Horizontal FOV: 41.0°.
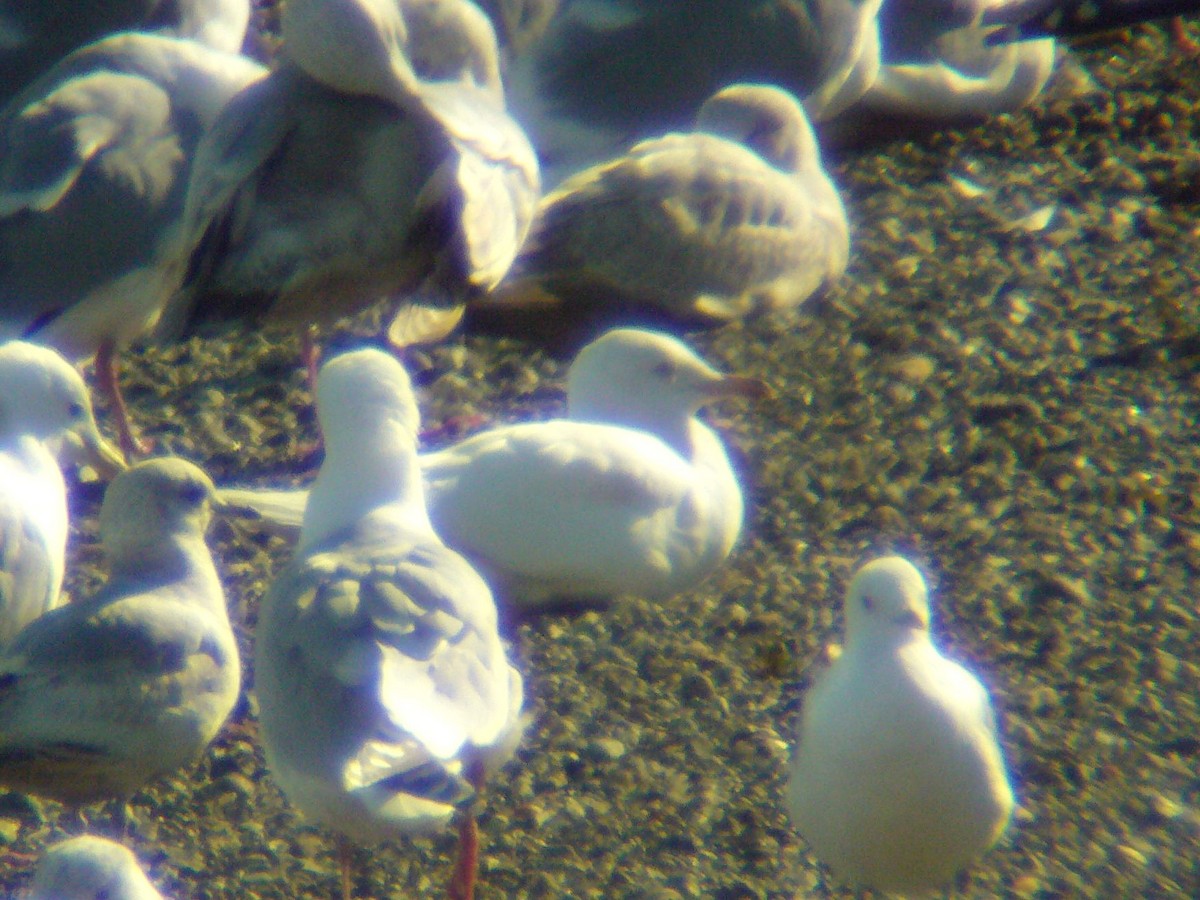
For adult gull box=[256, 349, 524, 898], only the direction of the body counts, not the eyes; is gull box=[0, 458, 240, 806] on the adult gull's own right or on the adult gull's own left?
on the adult gull's own left

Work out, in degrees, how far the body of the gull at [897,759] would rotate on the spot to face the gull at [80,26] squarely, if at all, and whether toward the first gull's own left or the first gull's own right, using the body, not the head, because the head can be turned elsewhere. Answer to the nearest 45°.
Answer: approximately 135° to the first gull's own right

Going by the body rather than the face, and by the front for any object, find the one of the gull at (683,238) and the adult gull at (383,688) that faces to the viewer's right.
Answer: the gull

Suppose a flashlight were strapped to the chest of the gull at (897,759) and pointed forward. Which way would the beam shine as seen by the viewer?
toward the camera

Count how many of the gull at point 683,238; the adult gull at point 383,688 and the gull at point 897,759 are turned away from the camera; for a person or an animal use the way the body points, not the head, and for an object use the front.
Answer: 1

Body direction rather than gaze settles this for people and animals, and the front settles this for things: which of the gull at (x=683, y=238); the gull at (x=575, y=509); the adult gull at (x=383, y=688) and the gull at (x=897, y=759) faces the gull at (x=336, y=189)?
the adult gull

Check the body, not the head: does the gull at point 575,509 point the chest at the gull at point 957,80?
no

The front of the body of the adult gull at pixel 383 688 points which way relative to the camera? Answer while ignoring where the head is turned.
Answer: away from the camera

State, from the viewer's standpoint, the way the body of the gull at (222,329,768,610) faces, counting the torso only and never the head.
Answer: to the viewer's right

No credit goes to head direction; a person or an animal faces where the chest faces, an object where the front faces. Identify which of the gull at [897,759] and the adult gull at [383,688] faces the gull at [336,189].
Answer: the adult gull

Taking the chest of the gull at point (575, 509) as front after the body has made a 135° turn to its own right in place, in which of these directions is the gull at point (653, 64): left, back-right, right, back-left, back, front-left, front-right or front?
back-right

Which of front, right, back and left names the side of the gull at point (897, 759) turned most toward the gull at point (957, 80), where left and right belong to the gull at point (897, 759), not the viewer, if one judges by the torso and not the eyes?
back

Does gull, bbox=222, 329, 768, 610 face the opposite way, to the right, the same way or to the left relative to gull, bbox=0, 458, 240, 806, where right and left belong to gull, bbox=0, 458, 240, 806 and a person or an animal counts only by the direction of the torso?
the same way

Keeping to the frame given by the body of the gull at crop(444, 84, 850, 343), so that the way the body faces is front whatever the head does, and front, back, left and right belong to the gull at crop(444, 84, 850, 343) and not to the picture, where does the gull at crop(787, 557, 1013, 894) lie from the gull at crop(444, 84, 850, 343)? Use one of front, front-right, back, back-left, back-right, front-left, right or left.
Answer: right

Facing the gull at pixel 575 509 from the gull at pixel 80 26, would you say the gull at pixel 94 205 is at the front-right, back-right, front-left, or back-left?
front-right

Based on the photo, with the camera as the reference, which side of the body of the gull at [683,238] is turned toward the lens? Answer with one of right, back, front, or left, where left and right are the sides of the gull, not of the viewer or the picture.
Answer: right
